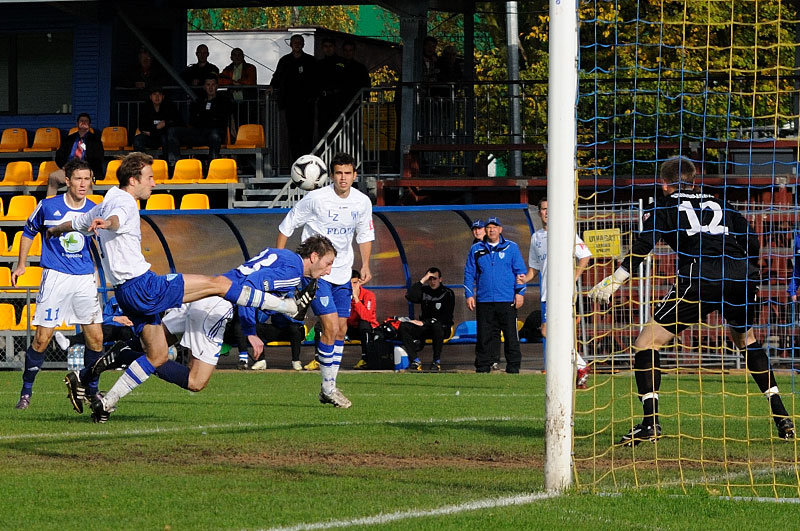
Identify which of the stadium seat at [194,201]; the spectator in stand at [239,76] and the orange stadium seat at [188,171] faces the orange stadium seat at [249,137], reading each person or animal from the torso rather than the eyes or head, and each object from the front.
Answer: the spectator in stand

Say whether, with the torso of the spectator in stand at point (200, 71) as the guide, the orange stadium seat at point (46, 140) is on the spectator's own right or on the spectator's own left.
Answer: on the spectator's own right

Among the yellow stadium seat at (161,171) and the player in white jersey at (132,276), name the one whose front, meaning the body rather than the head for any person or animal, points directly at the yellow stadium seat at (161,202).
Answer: the yellow stadium seat at (161,171)

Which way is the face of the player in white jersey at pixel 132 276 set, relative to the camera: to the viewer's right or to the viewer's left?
to the viewer's right

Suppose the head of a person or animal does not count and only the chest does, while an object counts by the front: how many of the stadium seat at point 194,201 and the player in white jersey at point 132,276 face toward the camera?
1

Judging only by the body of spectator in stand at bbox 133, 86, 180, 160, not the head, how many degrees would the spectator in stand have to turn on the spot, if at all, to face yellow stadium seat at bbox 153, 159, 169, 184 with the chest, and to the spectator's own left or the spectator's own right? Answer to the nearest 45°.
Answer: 0° — they already face it

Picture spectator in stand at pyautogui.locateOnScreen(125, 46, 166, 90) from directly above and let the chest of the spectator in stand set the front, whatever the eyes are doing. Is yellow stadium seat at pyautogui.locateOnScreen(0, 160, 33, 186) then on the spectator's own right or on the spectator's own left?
on the spectator's own right

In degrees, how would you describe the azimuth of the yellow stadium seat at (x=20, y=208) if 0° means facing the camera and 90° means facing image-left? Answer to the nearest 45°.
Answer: approximately 45°

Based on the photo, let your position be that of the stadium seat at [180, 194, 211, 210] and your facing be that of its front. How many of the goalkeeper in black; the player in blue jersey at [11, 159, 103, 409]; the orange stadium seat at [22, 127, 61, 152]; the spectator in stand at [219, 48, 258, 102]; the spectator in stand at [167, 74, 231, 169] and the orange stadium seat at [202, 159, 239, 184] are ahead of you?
2

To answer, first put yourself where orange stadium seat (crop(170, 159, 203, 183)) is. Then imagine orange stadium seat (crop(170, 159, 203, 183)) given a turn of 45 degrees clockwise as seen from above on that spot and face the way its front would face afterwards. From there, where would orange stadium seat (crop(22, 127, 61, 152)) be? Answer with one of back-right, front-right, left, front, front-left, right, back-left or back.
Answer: front-right

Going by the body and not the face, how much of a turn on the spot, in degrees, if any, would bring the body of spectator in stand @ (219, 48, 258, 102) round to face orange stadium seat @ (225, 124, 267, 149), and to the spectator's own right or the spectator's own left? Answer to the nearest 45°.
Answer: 0° — they already face it

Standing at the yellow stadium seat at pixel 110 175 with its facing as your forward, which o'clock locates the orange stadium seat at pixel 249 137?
the orange stadium seat at pixel 249 137 is roughly at 7 o'clock from the yellow stadium seat at pixel 110 175.

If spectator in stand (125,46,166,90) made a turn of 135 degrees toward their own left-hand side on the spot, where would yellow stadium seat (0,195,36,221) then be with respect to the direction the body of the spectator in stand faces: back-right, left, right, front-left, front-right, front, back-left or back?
back

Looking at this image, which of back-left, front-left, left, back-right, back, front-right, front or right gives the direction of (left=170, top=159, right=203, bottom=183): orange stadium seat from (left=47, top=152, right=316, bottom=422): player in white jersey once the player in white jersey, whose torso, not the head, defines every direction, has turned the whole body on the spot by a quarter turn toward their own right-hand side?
back

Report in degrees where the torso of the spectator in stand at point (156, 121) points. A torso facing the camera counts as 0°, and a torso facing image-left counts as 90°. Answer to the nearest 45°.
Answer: approximately 0°
